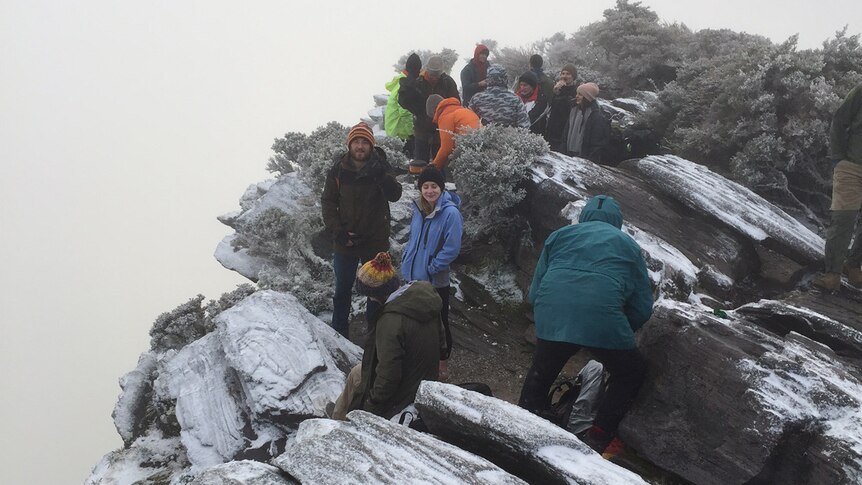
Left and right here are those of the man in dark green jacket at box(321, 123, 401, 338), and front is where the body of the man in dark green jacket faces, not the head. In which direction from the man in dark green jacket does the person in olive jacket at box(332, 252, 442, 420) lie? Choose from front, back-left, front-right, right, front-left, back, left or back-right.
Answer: front

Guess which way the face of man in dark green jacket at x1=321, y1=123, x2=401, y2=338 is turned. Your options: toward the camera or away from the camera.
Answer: toward the camera

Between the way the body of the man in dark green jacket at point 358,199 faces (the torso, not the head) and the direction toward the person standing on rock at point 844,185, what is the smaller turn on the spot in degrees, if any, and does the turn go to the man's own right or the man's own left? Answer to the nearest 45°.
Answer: approximately 90° to the man's own left

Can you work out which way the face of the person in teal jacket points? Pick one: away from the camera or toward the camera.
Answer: away from the camera

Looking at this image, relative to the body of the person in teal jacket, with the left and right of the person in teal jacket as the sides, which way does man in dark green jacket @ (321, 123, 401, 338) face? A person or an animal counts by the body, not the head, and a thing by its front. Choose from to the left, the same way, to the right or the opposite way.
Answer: the opposite way

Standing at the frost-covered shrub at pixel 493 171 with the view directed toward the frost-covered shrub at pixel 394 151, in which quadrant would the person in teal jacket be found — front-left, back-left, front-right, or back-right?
back-left

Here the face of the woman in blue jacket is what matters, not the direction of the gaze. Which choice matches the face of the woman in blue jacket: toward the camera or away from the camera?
toward the camera

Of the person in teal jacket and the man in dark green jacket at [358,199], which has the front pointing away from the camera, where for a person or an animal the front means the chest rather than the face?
the person in teal jacket

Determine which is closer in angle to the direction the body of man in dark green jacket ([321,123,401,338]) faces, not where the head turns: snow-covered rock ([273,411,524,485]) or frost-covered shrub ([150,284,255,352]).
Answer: the snow-covered rock

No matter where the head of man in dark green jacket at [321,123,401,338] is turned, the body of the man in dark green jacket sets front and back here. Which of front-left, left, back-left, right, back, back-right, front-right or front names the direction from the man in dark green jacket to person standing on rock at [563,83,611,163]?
back-left

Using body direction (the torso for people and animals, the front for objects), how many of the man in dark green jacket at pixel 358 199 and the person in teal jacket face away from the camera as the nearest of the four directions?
1

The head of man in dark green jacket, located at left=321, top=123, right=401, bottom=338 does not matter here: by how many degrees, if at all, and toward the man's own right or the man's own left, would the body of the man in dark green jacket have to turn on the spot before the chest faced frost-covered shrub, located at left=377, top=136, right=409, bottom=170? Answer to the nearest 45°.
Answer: approximately 180°

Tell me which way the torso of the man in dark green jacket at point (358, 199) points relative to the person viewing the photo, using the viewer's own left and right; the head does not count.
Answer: facing the viewer

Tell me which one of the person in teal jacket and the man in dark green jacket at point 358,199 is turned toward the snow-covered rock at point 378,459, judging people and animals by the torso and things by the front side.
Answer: the man in dark green jacket

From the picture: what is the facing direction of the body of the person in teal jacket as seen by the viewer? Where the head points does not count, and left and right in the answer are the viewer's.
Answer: facing away from the viewer

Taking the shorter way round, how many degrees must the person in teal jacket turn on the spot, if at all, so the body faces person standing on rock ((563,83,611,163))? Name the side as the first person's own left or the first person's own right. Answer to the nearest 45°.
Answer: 0° — they already face them
